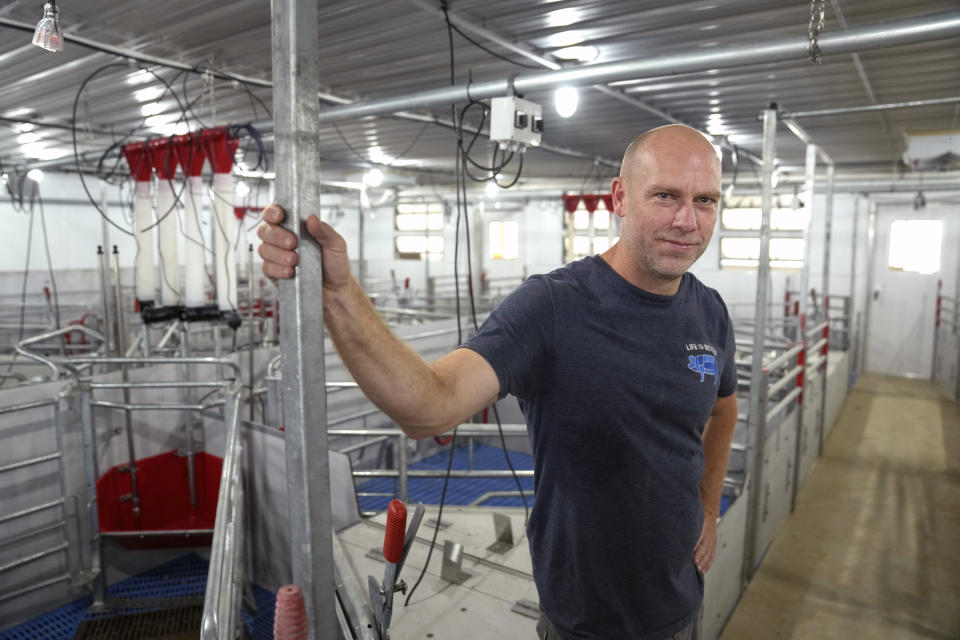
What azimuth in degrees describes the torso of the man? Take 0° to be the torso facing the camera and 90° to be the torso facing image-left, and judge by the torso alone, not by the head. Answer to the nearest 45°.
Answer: approximately 315°

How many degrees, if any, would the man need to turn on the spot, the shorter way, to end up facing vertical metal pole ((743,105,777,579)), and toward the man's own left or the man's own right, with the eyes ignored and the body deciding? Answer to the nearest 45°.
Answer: approximately 90° to the man's own left

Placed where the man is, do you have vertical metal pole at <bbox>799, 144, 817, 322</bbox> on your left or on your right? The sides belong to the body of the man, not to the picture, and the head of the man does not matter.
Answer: on your left

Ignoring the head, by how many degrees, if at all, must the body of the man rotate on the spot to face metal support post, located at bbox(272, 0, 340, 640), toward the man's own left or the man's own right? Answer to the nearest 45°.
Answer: approximately 90° to the man's own right

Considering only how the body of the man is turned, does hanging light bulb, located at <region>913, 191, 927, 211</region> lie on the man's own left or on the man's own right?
on the man's own left

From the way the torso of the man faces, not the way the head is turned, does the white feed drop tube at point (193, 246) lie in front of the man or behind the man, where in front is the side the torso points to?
behind
